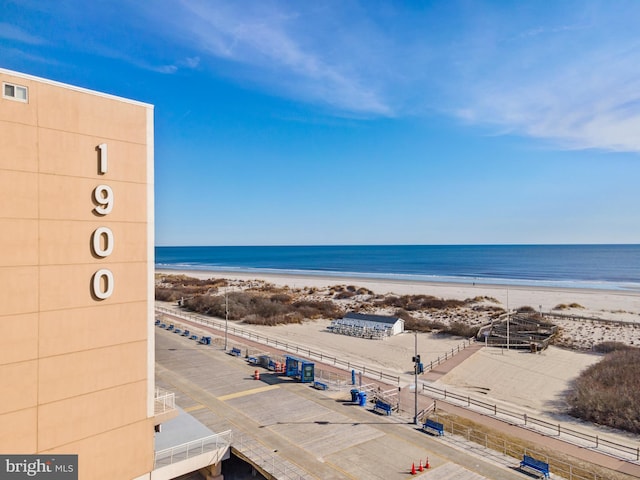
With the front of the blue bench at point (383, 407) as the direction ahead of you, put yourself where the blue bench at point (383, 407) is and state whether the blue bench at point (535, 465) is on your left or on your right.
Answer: on your left

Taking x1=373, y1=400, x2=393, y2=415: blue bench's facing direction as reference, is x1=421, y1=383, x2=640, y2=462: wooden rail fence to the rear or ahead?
to the rear

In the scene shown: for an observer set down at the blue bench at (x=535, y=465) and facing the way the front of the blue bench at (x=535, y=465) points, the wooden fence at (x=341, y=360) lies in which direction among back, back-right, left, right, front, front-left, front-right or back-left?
right

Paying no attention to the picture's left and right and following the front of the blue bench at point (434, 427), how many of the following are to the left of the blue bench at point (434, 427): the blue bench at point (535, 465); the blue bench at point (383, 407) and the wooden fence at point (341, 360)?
1

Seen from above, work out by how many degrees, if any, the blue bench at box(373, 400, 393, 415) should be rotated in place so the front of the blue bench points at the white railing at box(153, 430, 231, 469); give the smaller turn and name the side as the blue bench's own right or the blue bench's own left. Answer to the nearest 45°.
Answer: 0° — it already faces it

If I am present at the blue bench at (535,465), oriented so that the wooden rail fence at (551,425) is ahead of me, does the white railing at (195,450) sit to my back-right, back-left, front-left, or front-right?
back-left
